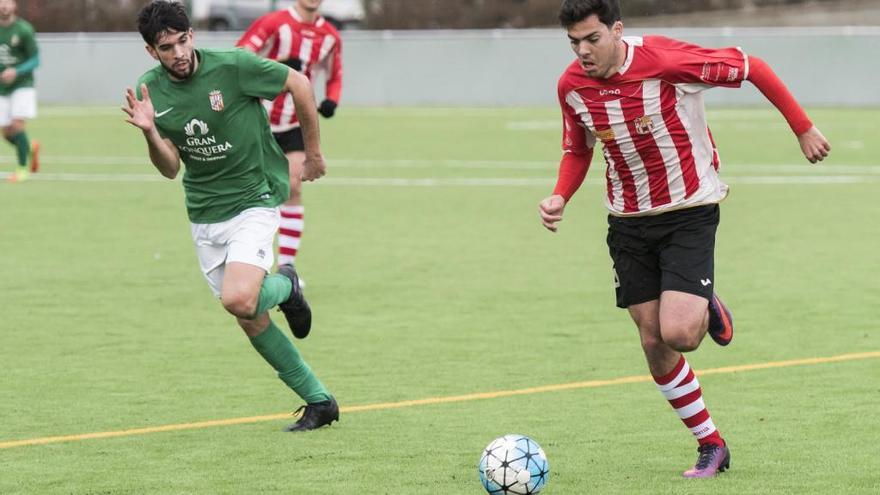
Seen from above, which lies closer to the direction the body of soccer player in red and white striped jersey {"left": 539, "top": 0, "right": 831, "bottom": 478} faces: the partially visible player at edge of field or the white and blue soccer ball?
the white and blue soccer ball

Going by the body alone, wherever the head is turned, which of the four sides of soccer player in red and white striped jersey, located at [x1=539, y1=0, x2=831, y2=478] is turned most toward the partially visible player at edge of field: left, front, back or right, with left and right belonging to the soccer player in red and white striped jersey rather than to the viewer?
right

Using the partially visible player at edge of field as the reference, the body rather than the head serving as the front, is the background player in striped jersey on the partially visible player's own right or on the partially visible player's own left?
on the partially visible player's own left

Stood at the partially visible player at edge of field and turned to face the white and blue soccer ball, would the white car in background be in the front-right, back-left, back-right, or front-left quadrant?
back-left

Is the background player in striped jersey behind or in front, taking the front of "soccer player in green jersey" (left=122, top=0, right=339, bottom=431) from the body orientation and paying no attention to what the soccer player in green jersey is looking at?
behind
